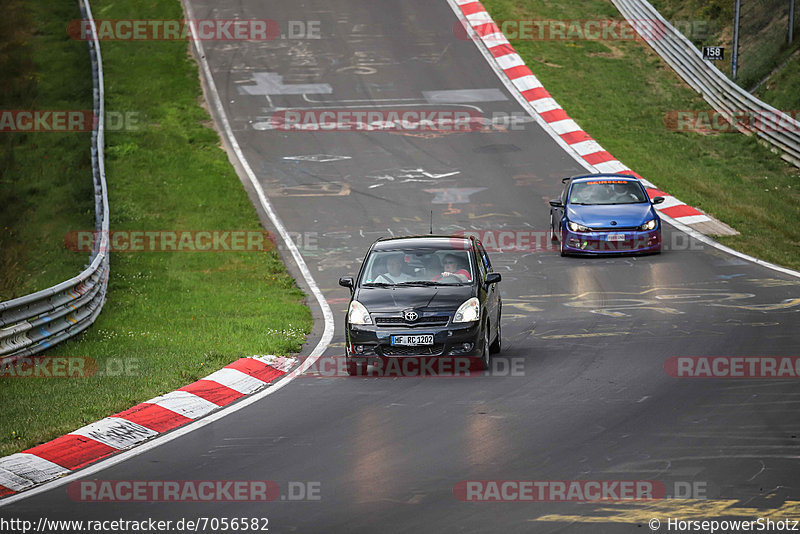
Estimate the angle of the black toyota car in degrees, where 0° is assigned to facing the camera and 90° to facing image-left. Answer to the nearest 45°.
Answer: approximately 0°

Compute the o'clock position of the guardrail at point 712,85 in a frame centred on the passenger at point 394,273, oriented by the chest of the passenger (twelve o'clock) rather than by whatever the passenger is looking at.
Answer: The guardrail is roughly at 7 o'clock from the passenger.

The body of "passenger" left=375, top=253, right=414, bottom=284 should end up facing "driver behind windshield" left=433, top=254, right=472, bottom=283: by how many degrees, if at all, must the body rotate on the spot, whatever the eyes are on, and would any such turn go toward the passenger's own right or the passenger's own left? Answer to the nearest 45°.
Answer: approximately 90° to the passenger's own left

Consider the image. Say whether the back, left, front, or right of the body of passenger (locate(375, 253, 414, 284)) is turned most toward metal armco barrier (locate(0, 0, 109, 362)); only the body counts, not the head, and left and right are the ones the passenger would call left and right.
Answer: right

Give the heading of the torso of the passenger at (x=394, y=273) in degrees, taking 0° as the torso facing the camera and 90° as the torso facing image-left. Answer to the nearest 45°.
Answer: approximately 0°

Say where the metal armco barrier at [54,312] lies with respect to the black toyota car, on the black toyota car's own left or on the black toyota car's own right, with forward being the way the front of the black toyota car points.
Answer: on the black toyota car's own right

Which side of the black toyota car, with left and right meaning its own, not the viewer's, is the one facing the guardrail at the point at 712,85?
back
